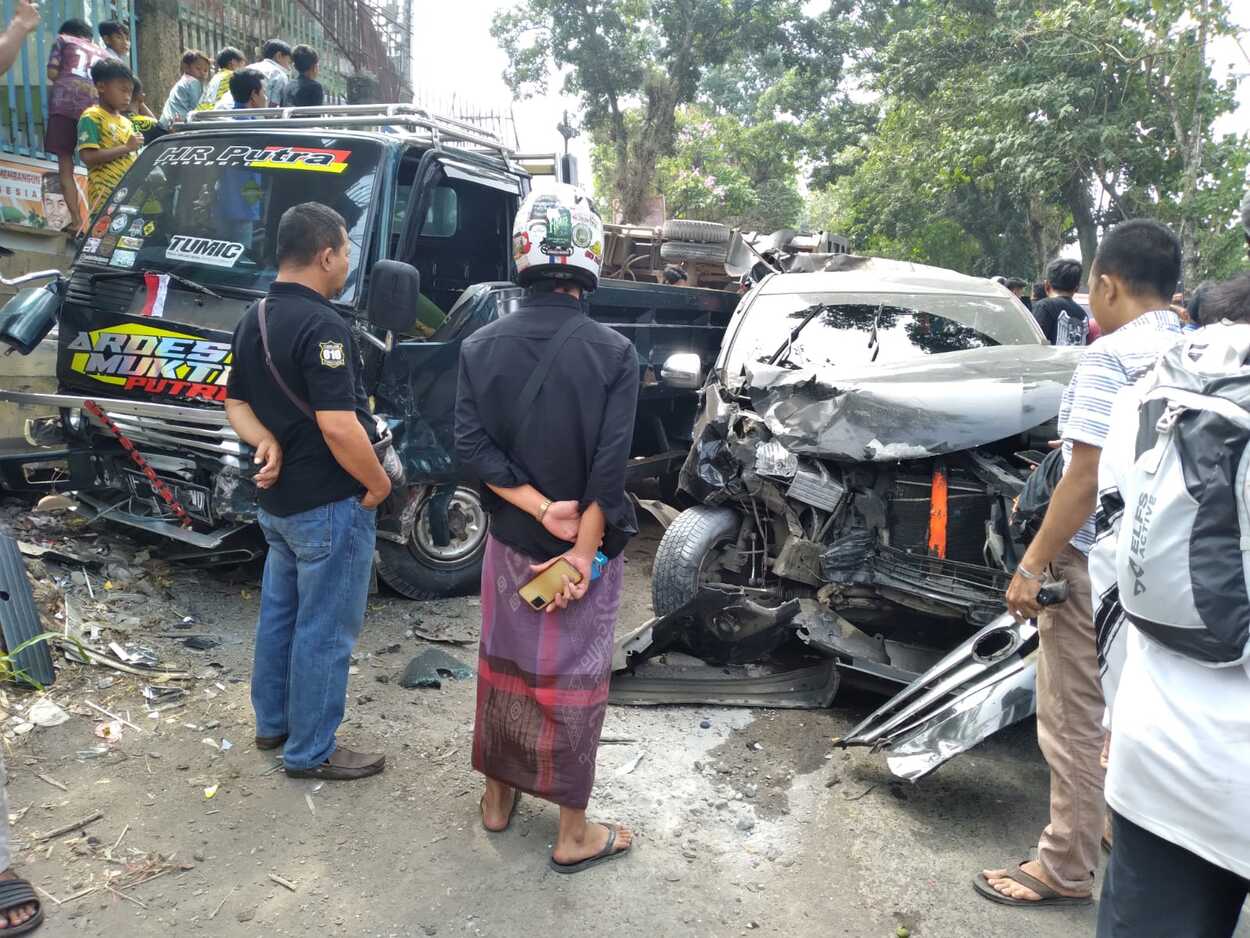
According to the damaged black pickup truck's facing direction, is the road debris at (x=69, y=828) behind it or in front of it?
in front

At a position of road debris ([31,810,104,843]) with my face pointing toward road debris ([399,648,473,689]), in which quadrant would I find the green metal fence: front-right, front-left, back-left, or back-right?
front-left

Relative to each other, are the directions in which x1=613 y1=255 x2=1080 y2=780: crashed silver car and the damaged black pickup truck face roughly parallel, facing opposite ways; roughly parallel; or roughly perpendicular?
roughly parallel

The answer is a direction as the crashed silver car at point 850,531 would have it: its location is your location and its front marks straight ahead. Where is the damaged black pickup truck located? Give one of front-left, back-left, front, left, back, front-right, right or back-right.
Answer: right

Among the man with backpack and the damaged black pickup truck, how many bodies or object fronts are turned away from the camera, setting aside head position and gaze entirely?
1

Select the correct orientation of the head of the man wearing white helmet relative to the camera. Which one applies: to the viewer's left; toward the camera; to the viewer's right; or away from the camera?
away from the camera

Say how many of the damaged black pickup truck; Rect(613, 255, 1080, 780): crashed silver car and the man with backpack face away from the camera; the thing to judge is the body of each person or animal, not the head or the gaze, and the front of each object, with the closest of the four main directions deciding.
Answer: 1

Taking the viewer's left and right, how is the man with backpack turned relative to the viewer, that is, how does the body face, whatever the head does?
facing away from the viewer

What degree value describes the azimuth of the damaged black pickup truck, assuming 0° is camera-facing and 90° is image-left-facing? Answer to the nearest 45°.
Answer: approximately 45°

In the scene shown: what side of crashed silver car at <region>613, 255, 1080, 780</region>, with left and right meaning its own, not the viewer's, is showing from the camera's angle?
front

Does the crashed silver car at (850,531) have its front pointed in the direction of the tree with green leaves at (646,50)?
no

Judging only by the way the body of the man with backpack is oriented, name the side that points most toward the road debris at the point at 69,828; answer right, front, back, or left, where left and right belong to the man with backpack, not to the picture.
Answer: left

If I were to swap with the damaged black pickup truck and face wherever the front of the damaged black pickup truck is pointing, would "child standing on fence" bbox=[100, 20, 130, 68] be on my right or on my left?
on my right

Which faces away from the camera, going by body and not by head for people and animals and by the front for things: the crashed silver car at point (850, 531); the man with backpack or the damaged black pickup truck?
the man with backpack

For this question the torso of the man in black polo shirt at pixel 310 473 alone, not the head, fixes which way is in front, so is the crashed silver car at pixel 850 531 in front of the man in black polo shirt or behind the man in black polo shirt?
in front
